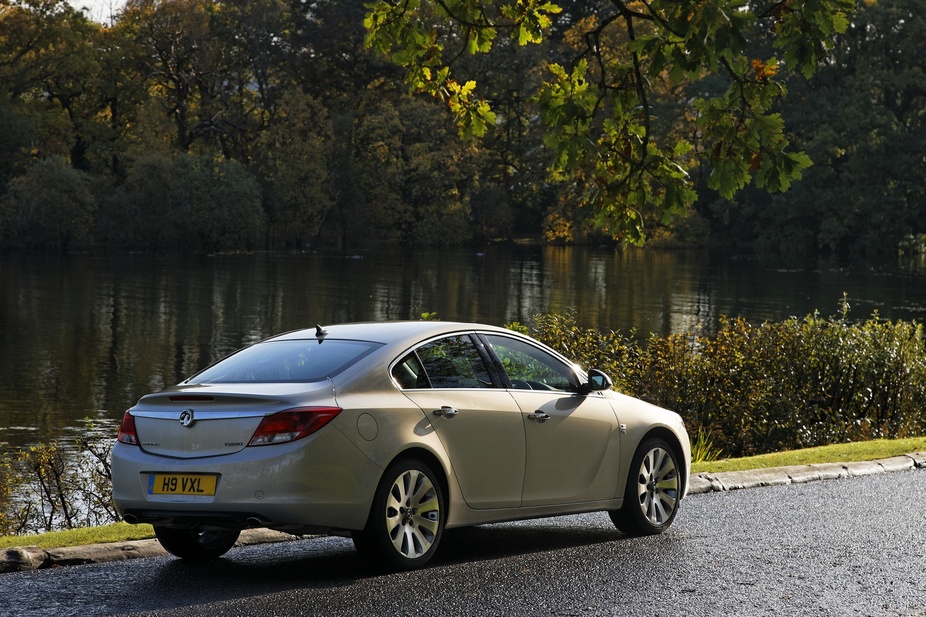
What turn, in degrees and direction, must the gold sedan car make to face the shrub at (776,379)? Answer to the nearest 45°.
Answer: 0° — it already faces it

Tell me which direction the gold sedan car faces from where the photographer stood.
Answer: facing away from the viewer and to the right of the viewer

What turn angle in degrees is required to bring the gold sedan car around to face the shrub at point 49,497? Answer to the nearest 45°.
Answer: approximately 90° to its left

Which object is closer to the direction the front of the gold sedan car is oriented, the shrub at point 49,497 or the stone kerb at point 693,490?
the stone kerb

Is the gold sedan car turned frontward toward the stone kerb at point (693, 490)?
yes

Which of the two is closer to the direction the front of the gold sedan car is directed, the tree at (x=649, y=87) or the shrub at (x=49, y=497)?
the tree

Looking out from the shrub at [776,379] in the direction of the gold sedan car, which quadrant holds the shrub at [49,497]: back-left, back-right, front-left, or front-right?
front-right
